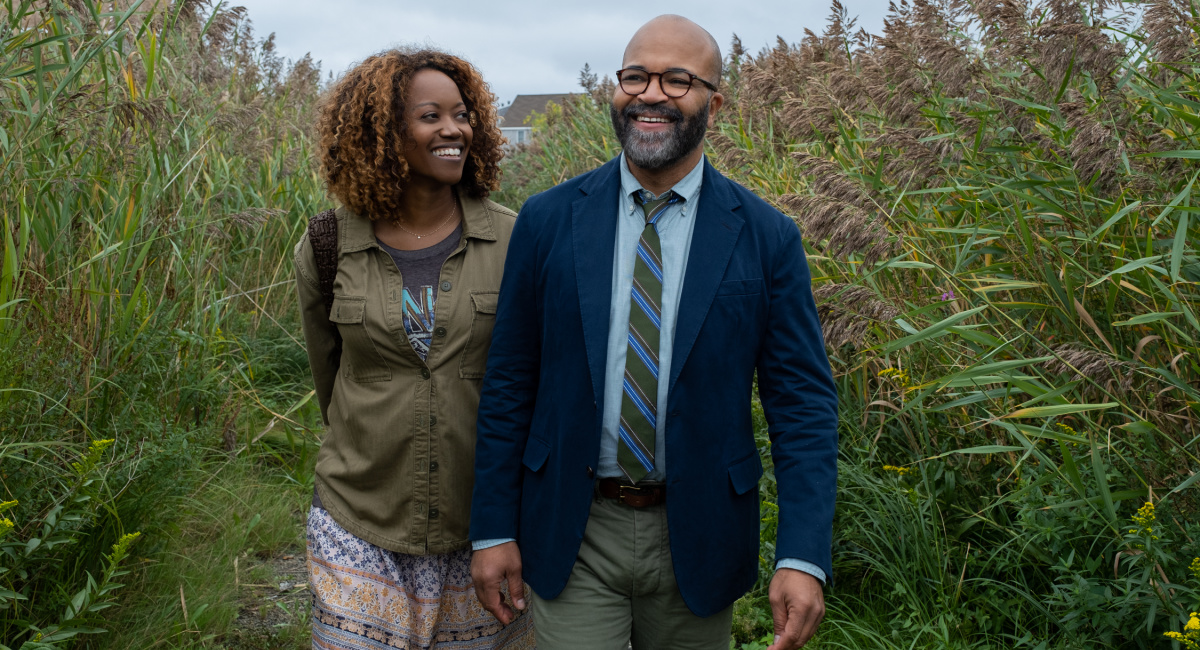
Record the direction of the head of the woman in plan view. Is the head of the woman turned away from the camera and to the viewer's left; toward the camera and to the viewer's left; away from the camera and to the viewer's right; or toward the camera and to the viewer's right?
toward the camera and to the viewer's right

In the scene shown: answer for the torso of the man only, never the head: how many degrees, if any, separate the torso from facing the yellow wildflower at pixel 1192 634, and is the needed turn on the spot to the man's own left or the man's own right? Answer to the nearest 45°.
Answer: approximately 90° to the man's own left

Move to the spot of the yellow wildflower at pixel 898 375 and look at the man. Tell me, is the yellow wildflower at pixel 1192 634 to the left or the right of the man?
left

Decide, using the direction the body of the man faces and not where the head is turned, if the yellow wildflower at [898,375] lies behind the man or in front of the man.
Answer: behind

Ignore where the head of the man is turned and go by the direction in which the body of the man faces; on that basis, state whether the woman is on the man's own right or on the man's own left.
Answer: on the man's own right

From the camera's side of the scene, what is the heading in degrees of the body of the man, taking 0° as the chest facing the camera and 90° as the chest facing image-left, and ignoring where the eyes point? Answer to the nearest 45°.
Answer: approximately 0°
